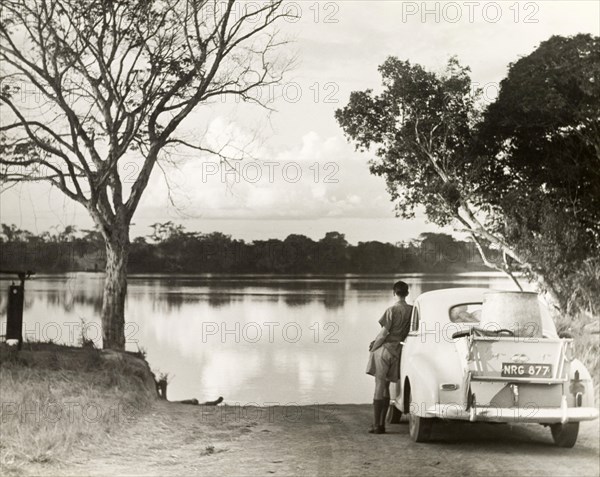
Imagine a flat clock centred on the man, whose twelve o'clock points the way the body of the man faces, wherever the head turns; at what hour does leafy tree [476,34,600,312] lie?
The leafy tree is roughly at 2 o'clock from the man.

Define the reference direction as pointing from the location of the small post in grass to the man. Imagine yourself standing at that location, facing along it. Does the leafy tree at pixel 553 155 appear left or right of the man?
left

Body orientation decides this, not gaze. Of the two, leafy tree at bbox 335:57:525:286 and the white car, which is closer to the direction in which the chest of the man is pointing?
the leafy tree

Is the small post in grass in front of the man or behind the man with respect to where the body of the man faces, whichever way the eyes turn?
in front

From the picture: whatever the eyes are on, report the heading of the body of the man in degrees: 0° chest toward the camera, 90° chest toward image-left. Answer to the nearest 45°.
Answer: approximately 135°

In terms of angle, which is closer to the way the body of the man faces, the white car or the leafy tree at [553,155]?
the leafy tree

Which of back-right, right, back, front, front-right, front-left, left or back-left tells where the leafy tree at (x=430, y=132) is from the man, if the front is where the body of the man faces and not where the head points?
front-right
